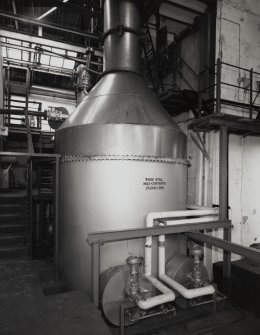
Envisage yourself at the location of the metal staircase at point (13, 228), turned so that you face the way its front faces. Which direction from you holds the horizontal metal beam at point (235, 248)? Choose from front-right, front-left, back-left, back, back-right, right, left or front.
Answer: front-left

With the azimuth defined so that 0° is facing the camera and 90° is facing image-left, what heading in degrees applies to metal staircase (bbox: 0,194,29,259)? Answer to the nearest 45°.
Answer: approximately 0°

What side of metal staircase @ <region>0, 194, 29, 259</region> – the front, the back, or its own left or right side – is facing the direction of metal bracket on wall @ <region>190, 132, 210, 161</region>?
left

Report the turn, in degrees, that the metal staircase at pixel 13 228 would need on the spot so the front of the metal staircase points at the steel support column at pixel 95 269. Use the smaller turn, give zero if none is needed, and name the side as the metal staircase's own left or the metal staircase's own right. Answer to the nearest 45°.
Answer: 0° — it already faces it

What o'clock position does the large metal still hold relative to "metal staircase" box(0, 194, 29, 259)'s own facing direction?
The large metal still is roughly at 11 o'clock from the metal staircase.

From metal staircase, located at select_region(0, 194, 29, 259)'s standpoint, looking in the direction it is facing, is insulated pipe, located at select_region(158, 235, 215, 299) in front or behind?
in front
